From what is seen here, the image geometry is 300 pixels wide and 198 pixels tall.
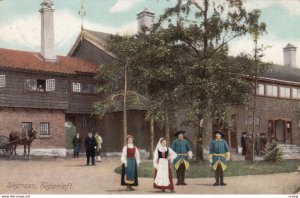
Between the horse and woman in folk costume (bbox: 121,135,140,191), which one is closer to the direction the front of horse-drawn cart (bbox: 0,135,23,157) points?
the horse

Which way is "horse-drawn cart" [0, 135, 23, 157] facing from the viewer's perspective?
to the viewer's right

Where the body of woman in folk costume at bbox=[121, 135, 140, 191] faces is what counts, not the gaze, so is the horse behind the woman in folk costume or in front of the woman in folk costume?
behind

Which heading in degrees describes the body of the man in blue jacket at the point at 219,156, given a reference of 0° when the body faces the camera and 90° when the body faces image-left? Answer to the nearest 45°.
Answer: approximately 0°

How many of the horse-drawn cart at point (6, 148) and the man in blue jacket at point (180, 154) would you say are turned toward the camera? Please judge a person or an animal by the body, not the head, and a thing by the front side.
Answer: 1

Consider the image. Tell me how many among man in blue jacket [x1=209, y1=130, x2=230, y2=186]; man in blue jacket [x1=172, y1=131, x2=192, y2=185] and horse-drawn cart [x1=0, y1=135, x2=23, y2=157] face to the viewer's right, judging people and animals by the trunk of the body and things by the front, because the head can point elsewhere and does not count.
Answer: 1

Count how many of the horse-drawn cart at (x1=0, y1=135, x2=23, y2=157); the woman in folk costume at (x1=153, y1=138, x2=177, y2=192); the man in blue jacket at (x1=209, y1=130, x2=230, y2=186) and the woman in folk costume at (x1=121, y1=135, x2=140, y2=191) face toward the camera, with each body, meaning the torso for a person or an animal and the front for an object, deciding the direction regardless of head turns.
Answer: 3

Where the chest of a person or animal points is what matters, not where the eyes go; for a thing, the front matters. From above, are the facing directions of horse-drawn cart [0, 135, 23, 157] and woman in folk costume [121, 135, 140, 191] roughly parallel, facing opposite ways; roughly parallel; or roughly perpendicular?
roughly perpendicular

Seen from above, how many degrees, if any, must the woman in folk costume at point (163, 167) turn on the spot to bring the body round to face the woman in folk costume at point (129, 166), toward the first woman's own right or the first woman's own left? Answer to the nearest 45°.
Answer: approximately 90° to the first woman's own right

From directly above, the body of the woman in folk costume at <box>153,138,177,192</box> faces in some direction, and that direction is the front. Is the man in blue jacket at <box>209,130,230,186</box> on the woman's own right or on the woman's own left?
on the woman's own left

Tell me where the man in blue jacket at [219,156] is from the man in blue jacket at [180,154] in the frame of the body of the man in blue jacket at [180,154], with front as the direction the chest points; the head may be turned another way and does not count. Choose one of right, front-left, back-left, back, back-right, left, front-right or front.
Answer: left

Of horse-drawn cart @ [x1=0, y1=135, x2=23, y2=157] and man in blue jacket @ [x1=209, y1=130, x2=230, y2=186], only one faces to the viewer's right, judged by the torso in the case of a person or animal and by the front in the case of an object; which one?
the horse-drawn cart
